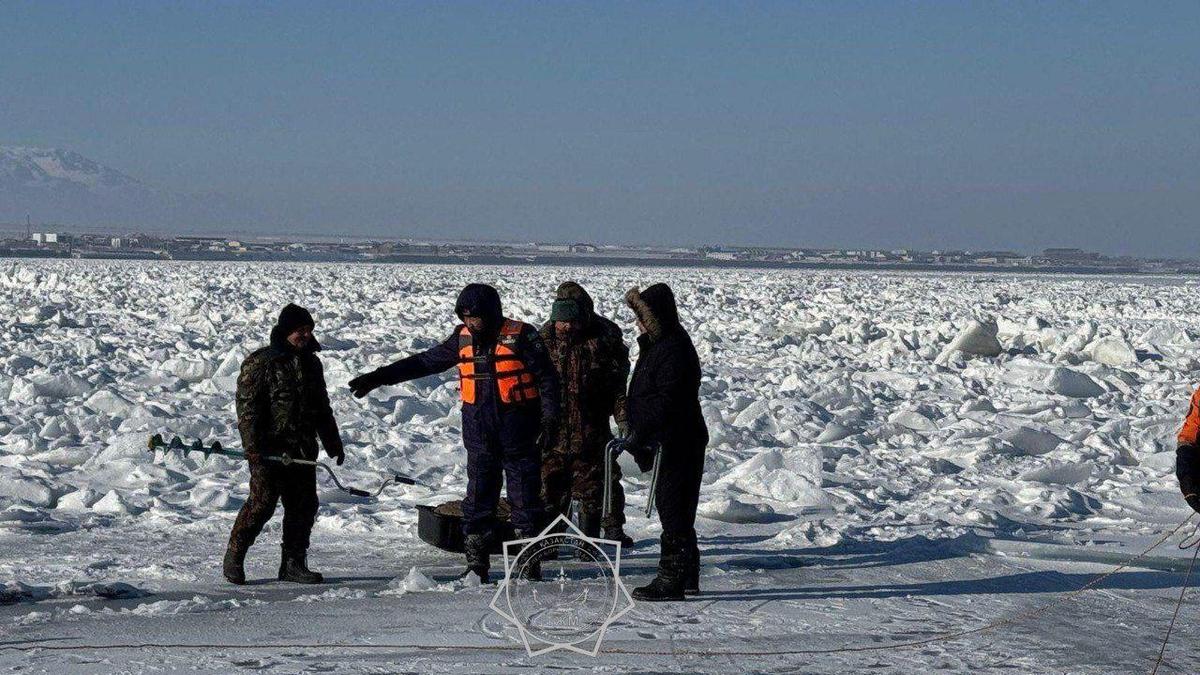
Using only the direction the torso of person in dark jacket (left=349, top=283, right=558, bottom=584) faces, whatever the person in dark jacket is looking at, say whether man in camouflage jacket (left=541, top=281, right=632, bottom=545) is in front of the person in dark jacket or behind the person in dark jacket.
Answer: behind

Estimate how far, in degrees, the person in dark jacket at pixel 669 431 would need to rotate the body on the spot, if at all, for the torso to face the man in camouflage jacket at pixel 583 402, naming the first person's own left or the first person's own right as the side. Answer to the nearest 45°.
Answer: approximately 45° to the first person's own right

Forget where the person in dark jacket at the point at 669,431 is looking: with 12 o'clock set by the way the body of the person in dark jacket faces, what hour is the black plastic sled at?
The black plastic sled is roughly at 1 o'clock from the person in dark jacket.

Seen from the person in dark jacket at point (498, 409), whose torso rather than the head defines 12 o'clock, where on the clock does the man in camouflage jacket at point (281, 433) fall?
The man in camouflage jacket is roughly at 2 o'clock from the person in dark jacket.

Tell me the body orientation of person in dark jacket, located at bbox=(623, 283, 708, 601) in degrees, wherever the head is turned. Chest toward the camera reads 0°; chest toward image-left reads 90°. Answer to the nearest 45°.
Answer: approximately 90°

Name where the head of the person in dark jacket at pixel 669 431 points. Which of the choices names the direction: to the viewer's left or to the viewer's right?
to the viewer's left
